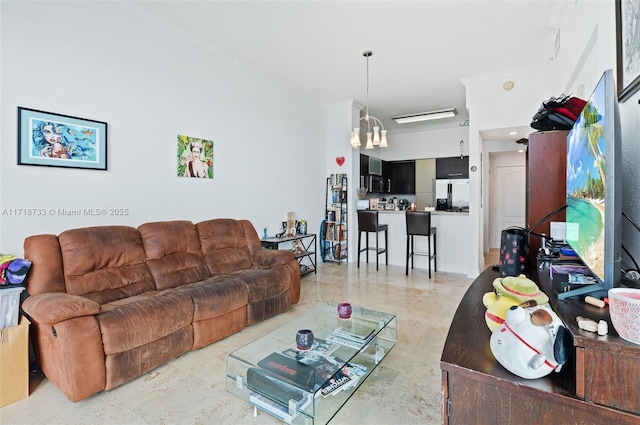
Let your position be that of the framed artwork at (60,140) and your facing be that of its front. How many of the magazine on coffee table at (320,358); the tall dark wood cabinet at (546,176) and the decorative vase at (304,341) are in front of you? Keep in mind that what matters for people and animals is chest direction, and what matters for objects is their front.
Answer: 3

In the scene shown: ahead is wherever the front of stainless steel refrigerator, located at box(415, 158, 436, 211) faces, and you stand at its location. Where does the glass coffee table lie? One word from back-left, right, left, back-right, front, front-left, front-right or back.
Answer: front

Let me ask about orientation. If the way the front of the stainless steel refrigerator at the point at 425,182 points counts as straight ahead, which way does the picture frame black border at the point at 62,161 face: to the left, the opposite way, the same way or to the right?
to the left

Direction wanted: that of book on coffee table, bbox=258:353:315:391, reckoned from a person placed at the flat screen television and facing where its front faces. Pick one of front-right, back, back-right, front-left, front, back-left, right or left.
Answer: front

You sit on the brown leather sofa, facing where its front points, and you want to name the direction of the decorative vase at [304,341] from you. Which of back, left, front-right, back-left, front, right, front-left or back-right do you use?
front

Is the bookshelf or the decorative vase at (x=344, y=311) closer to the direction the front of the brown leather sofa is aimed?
the decorative vase

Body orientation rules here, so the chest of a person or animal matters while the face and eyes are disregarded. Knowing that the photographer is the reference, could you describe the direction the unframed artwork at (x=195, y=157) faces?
facing the viewer and to the right of the viewer

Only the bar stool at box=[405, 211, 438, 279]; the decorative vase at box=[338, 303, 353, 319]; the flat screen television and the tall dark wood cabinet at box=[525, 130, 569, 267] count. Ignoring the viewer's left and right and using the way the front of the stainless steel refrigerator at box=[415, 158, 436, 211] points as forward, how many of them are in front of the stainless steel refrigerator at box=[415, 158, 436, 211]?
4

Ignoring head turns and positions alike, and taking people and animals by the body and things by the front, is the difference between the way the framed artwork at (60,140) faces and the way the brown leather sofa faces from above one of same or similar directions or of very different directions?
same or similar directions

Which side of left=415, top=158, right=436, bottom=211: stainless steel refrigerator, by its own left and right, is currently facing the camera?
front

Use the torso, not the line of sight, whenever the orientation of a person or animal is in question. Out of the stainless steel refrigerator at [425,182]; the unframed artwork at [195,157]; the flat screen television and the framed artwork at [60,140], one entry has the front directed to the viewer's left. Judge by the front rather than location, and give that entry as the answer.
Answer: the flat screen television

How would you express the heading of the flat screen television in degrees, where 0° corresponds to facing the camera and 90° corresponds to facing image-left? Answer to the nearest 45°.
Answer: approximately 90°

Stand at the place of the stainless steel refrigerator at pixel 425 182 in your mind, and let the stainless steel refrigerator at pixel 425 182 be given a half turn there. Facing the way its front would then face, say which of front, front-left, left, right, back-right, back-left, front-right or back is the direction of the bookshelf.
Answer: back-left

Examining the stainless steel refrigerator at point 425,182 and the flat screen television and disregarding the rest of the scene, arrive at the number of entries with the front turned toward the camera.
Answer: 1

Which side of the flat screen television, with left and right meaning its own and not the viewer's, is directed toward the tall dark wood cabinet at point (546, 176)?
right

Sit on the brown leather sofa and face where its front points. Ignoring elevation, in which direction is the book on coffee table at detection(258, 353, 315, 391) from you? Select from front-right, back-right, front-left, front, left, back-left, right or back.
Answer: front
